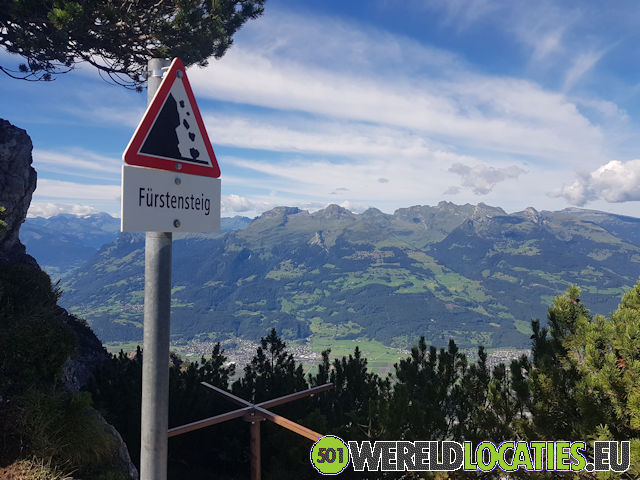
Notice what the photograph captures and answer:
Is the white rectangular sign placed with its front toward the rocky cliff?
no

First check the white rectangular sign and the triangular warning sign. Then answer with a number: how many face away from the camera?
0

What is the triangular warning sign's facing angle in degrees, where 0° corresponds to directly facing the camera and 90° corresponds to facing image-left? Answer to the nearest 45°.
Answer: approximately 315°

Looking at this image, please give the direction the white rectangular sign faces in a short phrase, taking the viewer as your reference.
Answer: facing the viewer and to the right of the viewer

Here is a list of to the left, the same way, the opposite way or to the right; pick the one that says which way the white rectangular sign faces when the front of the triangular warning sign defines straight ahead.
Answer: the same way
